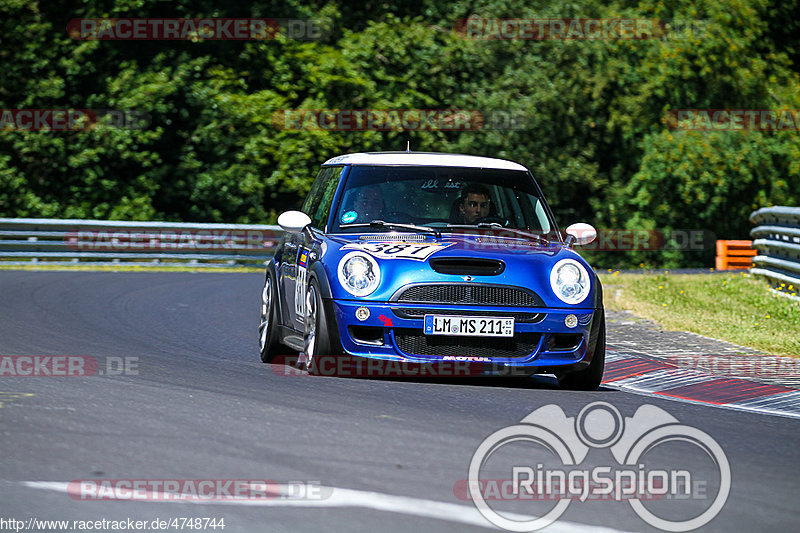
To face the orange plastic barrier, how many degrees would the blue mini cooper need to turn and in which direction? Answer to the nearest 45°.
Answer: approximately 180°

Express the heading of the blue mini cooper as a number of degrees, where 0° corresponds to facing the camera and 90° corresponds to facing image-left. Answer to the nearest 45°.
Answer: approximately 0°

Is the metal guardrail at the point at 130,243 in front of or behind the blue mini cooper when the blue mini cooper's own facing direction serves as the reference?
behind

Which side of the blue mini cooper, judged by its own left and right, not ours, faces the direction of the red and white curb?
left

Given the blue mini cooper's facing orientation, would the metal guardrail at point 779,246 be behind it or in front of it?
behind

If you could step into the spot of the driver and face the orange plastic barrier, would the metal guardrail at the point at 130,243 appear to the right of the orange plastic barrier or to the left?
left
